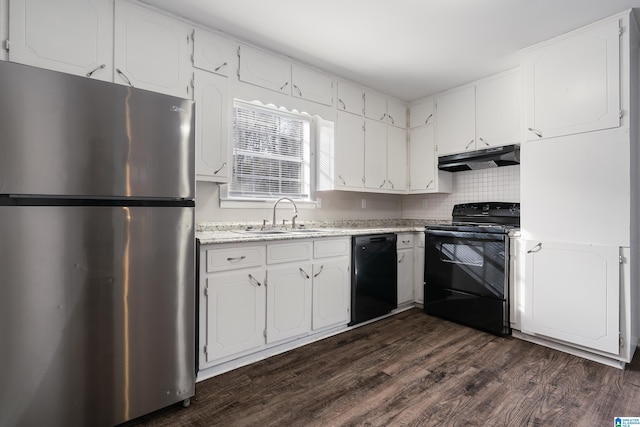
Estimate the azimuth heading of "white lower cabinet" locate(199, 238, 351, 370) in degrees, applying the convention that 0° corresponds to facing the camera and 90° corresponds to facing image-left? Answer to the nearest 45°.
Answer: approximately 315°

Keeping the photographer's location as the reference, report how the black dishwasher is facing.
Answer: facing the viewer and to the right of the viewer

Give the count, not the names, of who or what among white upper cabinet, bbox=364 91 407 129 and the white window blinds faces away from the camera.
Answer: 0

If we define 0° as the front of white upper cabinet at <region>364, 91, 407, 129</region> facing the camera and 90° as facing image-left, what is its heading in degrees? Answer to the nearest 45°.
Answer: approximately 315°

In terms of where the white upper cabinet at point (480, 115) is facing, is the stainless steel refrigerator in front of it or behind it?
in front

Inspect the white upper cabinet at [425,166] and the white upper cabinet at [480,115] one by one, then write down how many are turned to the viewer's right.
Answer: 0
